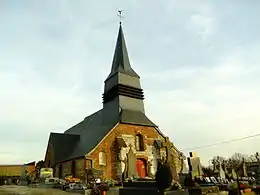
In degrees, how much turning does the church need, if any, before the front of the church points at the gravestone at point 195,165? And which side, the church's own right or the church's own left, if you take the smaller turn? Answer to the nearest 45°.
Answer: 0° — it already faces it

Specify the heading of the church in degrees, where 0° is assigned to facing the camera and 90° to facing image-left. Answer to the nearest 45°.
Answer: approximately 315°
